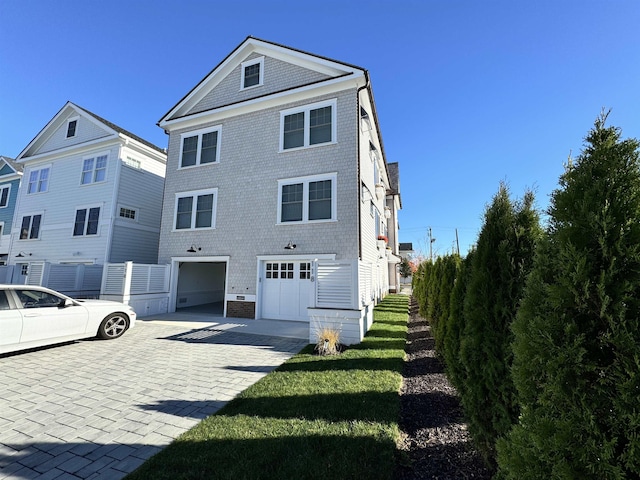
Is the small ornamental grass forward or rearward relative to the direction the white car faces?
forward

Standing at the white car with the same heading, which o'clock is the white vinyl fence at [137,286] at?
The white vinyl fence is roughly at 10 o'clock from the white car.

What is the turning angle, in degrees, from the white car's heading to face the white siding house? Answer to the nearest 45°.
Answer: approximately 90° to its left

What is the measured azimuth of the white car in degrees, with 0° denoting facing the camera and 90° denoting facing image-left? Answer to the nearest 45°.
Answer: approximately 270°

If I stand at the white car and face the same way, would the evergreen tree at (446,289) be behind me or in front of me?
in front

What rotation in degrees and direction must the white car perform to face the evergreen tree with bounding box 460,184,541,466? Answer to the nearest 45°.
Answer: approximately 45° to its right
